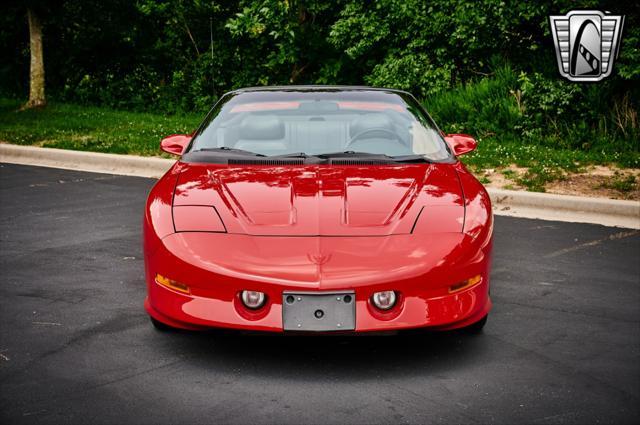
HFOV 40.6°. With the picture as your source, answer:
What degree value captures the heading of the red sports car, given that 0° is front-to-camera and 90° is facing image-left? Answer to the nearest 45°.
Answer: approximately 0°
